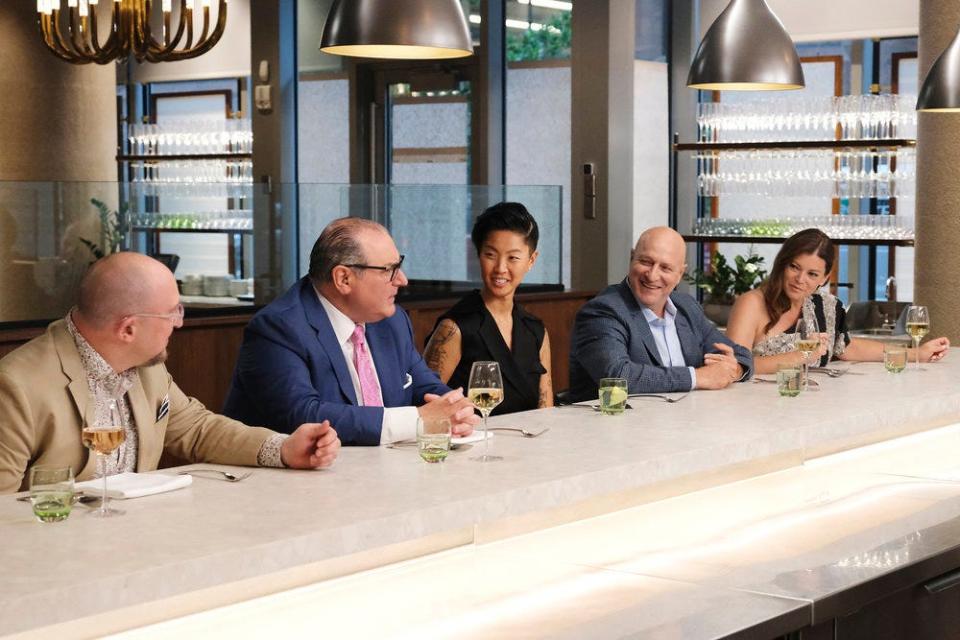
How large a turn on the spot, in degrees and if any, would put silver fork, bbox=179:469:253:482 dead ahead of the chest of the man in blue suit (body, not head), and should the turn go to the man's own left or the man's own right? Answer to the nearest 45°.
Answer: approximately 45° to the man's own right

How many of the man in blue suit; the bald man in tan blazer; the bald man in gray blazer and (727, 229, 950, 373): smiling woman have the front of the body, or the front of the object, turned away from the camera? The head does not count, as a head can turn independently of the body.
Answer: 0

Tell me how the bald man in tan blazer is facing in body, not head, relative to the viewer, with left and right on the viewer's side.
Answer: facing the viewer and to the right of the viewer

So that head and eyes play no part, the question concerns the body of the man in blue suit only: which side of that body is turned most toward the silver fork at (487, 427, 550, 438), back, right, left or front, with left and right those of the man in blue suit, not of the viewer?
front

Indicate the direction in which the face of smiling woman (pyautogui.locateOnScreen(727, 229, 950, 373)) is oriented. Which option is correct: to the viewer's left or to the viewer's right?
to the viewer's left

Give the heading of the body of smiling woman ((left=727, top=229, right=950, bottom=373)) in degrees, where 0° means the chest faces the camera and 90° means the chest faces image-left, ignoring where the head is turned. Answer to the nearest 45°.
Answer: approximately 0°

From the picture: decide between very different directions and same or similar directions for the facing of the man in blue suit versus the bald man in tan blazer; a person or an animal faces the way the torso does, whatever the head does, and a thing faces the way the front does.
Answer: same or similar directions

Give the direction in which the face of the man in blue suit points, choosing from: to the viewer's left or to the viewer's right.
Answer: to the viewer's right

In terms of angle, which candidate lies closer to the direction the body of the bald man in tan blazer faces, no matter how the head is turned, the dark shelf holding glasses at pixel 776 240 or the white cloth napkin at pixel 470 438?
the white cloth napkin

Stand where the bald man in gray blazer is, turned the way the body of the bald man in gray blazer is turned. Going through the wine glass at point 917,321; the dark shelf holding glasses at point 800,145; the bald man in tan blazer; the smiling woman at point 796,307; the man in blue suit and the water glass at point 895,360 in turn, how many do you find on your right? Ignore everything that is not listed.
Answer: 2

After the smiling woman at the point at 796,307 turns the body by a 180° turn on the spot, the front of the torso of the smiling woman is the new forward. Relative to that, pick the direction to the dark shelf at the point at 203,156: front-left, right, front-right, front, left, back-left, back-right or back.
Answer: front-left

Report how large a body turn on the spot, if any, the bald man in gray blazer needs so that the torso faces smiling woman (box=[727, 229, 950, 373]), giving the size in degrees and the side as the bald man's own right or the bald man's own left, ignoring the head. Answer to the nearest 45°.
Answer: approximately 90° to the bald man's own left
